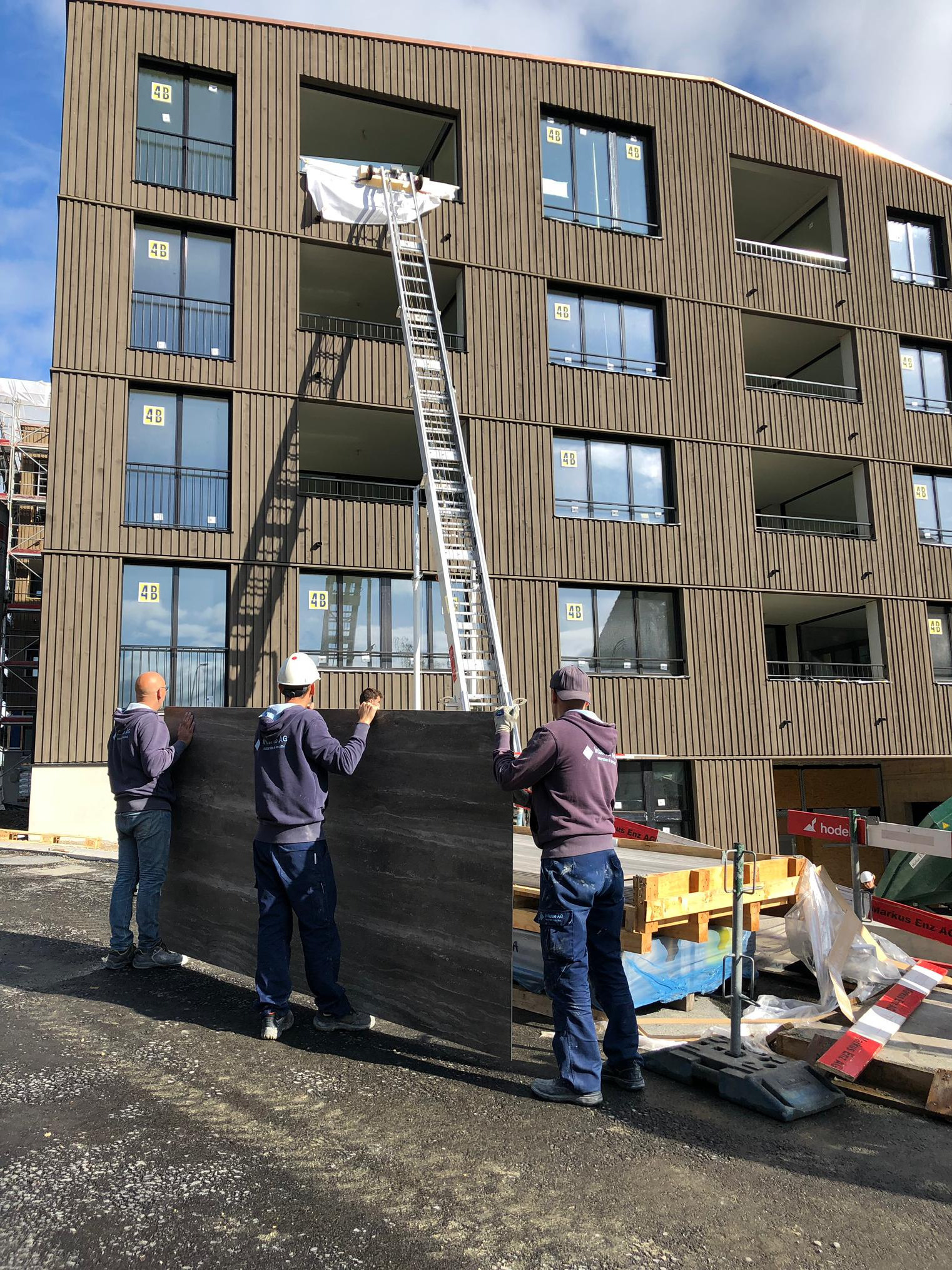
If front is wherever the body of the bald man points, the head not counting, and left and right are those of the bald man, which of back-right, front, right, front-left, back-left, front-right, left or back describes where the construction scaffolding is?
front-left

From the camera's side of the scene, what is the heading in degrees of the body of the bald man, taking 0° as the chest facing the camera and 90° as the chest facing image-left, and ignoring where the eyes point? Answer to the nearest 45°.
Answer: approximately 225°

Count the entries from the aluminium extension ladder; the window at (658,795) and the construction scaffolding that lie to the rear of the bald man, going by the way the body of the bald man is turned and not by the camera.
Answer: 0

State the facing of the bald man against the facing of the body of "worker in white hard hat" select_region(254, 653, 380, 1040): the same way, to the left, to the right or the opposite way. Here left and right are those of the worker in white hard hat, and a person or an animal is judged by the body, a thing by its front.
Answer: the same way

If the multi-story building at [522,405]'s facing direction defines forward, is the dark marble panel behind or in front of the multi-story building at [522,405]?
in front

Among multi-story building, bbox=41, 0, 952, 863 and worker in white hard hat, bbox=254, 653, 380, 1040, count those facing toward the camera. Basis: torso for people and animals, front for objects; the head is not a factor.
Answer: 1

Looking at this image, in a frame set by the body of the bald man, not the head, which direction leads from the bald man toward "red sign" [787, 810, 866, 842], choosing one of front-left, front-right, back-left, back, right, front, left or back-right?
front-right

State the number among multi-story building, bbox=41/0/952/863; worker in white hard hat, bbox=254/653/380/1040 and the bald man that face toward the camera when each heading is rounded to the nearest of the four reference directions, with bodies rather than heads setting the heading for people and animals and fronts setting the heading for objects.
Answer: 1

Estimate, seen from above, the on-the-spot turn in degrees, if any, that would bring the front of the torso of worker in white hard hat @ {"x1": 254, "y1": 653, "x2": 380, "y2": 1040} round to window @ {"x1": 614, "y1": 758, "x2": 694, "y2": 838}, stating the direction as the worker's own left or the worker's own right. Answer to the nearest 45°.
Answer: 0° — they already face it

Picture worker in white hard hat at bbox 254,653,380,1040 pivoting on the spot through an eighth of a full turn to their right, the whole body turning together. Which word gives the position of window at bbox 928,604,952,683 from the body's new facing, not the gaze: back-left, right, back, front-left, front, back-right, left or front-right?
front-left

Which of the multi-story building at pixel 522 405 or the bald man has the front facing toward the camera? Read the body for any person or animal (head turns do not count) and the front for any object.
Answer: the multi-story building

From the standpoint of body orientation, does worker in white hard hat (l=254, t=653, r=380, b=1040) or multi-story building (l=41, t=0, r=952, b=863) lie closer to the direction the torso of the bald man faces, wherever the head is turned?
the multi-story building

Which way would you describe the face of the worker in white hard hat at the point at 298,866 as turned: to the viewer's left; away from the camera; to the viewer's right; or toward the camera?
away from the camera

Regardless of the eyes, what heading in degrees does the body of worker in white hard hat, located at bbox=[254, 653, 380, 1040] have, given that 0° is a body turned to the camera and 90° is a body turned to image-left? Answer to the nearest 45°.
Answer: approximately 225°

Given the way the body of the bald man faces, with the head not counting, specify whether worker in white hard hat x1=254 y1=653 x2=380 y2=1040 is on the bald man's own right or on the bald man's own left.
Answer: on the bald man's own right

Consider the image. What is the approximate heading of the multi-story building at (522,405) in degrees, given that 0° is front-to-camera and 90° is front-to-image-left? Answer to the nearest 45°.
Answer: approximately 0°

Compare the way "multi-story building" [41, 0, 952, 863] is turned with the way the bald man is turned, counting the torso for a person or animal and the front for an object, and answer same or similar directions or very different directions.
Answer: very different directions

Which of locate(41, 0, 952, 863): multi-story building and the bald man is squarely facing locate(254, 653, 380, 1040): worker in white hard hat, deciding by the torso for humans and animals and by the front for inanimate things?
the multi-story building

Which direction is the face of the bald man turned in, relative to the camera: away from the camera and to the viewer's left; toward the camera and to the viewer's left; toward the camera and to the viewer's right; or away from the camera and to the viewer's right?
away from the camera and to the viewer's right
